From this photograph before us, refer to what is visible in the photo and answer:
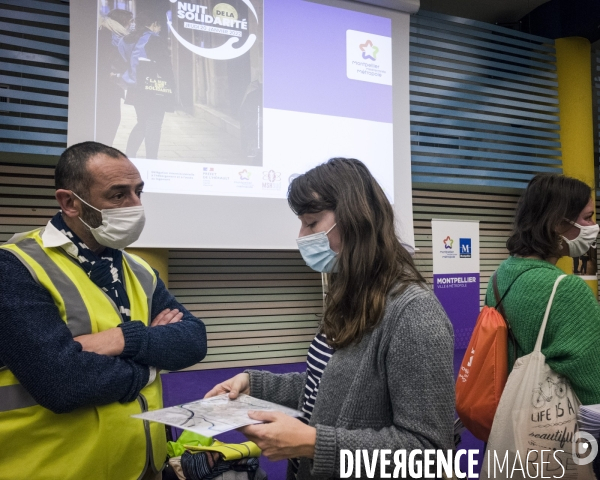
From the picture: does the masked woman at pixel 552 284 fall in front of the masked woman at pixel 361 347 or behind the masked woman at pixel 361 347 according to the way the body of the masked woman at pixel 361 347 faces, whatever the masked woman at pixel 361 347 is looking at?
behind

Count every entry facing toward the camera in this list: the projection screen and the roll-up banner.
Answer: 2

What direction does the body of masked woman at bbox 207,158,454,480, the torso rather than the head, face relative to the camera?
to the viewer's left

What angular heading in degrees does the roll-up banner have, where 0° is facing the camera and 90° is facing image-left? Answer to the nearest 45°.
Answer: approximately 0°

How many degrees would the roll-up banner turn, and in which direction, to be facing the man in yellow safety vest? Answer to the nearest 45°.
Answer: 0° — it already faces them

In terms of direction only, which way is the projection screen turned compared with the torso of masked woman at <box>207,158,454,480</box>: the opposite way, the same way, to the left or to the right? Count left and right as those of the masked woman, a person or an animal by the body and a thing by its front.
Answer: to the left

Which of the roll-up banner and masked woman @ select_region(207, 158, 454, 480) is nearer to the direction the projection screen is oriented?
the masked woman

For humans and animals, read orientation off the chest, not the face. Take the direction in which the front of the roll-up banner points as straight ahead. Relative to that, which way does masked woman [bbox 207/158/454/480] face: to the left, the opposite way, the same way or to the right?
to the right
